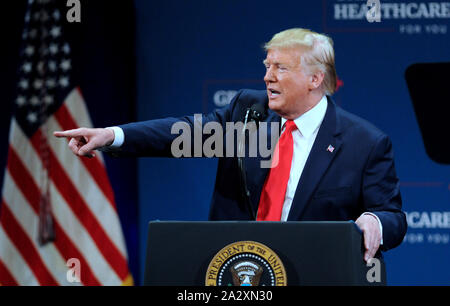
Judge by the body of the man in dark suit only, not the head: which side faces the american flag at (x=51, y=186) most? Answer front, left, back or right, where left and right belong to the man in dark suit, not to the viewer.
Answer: right

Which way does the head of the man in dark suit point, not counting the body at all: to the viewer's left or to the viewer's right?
to the viewer's left

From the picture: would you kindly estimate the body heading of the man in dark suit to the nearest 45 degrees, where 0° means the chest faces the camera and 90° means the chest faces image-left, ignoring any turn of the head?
approximately 45°
